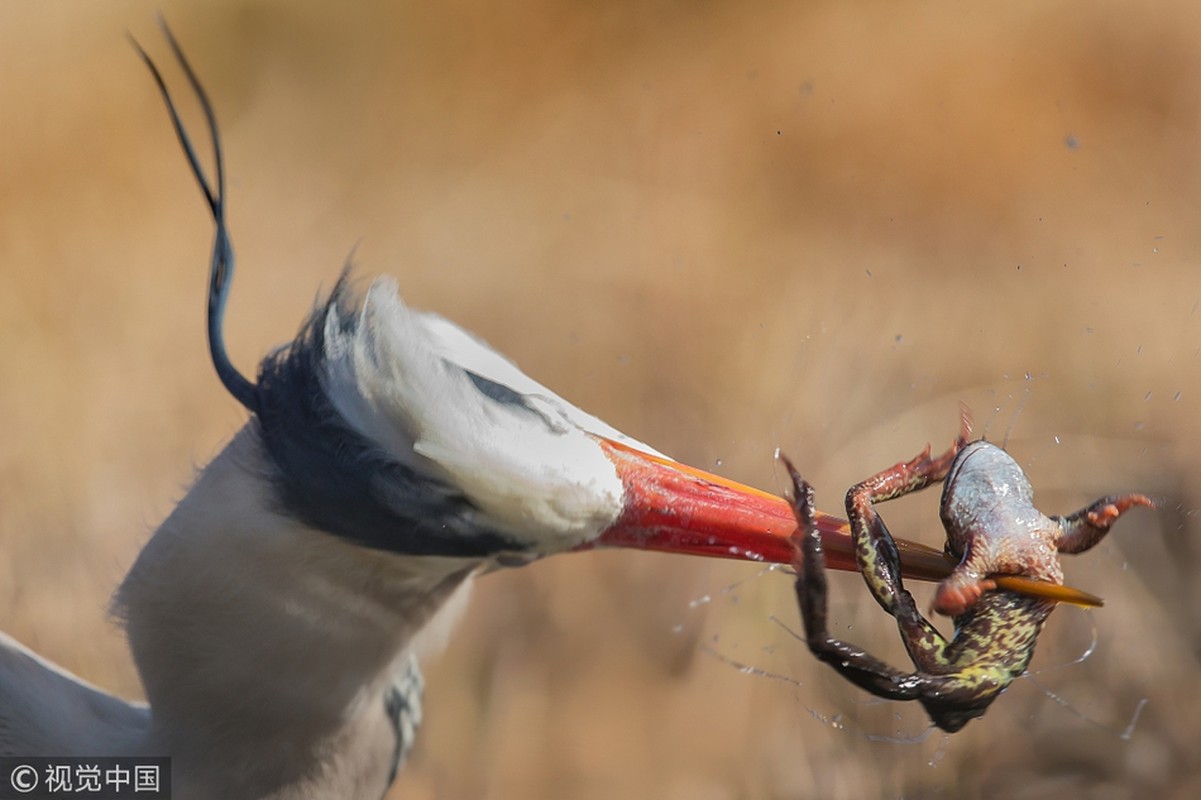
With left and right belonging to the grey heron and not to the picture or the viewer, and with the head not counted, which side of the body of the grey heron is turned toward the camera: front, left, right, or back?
right
